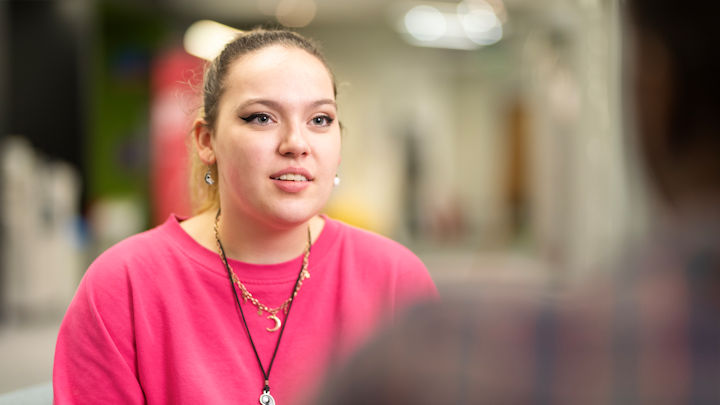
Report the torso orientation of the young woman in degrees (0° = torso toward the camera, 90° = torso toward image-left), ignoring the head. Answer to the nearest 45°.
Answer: approximately 315°

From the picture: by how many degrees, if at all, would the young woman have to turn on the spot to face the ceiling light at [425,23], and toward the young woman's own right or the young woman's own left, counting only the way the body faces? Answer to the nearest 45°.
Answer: approximately 135° to the young woman's own left

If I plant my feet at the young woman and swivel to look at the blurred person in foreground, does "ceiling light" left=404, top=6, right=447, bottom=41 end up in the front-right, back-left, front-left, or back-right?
back-left

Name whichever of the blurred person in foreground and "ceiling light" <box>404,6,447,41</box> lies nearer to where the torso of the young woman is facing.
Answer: the blurred person in foreground
